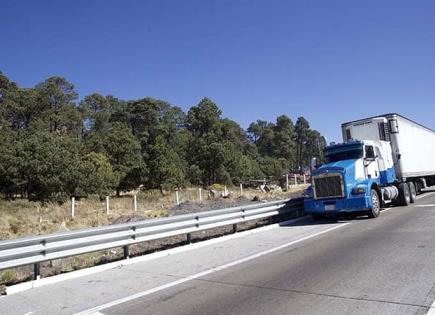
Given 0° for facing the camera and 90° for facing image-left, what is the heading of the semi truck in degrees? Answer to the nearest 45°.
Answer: approximately 45°

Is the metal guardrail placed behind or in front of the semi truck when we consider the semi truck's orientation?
in front
